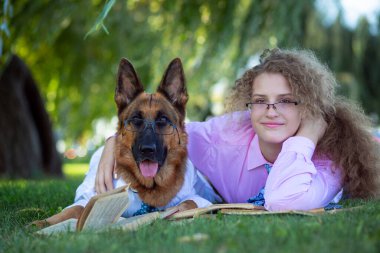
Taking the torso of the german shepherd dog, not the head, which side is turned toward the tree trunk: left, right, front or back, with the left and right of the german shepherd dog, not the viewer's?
back

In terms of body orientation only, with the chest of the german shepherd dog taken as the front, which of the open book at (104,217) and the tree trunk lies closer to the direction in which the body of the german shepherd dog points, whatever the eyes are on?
the open book

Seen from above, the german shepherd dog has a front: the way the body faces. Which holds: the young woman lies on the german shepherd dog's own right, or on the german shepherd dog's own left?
on the german shepherd dog's own left

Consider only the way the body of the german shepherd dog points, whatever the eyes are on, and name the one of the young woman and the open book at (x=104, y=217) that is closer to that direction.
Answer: the open book

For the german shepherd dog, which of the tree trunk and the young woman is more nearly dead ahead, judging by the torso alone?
the young woman

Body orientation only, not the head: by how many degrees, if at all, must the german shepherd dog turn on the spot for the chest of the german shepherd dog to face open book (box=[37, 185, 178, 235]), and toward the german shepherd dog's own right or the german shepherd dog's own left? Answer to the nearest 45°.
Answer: approximately 45° to the german shepherd dog's own right

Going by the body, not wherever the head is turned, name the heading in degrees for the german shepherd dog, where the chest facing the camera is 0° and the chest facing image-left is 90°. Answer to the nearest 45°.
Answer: approximately 0°
